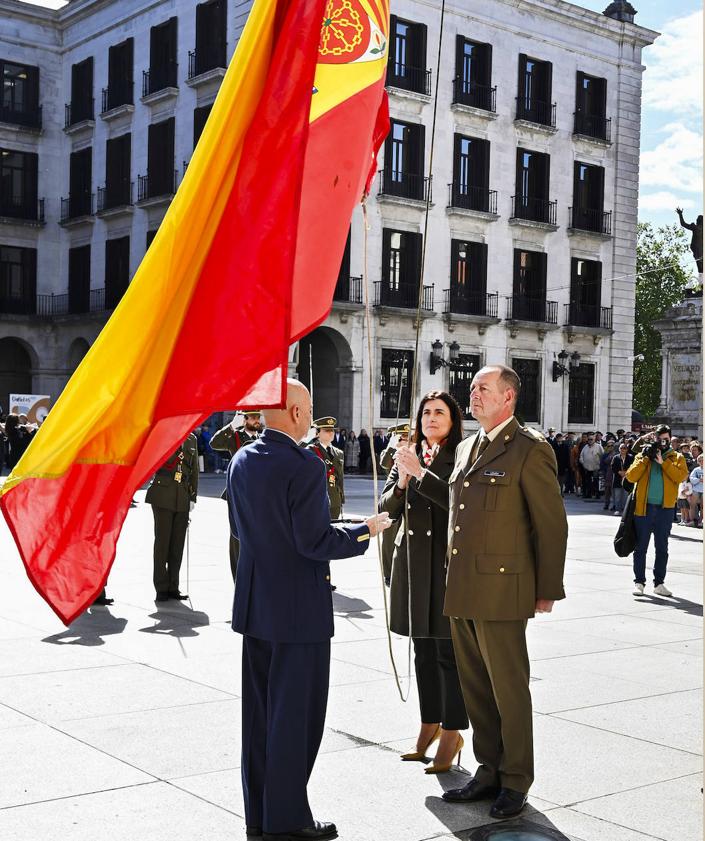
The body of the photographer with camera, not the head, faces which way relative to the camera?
toward the camera

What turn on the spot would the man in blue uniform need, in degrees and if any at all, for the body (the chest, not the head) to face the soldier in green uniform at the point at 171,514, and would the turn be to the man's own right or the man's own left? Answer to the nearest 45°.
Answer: approximately 45° to the man's own left

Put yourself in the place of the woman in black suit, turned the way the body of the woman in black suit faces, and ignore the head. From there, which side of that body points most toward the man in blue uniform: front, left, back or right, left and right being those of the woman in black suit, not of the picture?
front

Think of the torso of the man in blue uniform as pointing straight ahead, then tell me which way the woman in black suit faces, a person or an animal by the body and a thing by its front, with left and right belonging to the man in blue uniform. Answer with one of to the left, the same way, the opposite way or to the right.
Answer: the opposite way

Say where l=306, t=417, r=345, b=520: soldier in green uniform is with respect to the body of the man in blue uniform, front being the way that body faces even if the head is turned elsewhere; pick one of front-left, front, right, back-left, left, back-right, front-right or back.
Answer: front-left

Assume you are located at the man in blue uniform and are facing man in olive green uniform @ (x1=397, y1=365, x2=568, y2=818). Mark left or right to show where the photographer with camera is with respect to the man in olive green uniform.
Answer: left

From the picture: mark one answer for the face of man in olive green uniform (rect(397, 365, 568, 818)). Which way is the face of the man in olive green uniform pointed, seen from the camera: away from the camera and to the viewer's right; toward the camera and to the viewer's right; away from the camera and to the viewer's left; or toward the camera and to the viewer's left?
toward the camera and to the viewer's left

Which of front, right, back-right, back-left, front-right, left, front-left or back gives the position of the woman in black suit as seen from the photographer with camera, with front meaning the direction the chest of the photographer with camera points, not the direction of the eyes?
front

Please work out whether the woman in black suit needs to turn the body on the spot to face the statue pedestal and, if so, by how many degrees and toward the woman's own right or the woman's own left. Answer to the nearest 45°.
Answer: approximately 135° to the woman's own right

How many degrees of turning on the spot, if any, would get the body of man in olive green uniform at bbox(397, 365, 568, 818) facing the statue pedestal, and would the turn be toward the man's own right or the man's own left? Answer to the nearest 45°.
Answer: approximately 135° to the man's own right

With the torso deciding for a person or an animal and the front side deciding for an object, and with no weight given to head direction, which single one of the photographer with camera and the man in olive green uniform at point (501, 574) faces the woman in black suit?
the photographer with camera

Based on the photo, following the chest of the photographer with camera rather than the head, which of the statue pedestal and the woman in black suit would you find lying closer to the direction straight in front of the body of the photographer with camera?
the woman in black suit

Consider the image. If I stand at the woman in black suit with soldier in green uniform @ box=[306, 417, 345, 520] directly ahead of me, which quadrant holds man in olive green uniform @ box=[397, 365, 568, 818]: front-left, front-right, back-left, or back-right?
back-right
